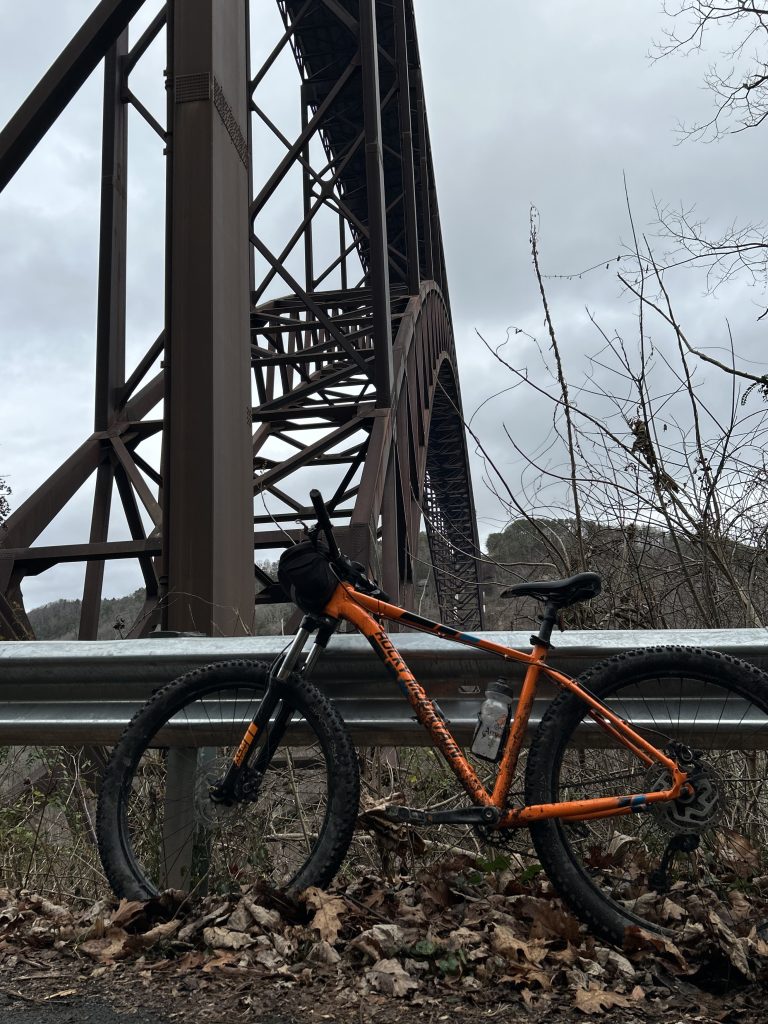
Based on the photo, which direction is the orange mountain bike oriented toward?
to the viewer's left
